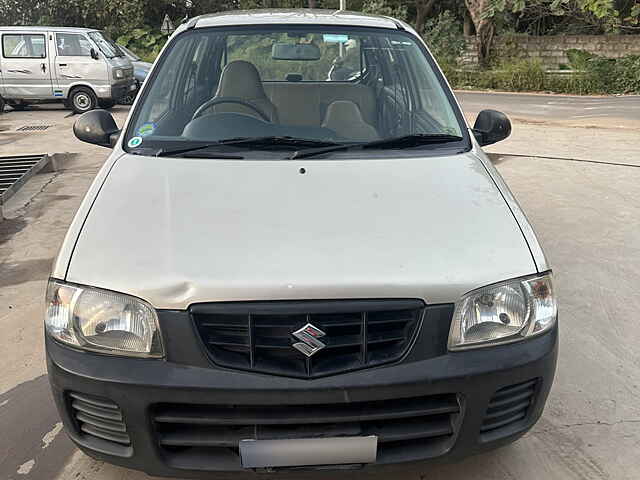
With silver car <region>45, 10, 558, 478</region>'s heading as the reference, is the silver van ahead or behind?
behind

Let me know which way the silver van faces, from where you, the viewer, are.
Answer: facing the viewer and to the right of the viewer

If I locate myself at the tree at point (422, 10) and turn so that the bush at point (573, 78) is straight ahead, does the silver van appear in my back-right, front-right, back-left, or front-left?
front-right

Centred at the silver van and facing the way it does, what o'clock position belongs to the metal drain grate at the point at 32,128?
The metal drain grate is roughly at 2 o'clock from the silver van.

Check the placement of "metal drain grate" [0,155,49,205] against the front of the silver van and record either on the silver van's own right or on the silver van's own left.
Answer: on the silver van's own right

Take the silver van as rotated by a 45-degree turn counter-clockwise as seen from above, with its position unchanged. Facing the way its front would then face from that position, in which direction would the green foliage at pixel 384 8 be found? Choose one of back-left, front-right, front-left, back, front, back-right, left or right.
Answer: front-left

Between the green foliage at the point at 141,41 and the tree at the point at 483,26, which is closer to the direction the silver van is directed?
the tree

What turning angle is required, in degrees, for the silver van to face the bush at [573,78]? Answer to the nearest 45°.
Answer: approximately 45° to its left

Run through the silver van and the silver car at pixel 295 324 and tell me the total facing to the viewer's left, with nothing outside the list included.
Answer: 0

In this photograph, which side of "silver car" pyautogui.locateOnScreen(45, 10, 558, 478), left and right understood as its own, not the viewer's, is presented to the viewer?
front

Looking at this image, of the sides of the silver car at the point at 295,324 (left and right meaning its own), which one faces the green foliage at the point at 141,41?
back

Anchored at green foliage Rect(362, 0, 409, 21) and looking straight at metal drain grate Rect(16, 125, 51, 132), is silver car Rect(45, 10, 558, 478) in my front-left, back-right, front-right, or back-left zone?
front-left
